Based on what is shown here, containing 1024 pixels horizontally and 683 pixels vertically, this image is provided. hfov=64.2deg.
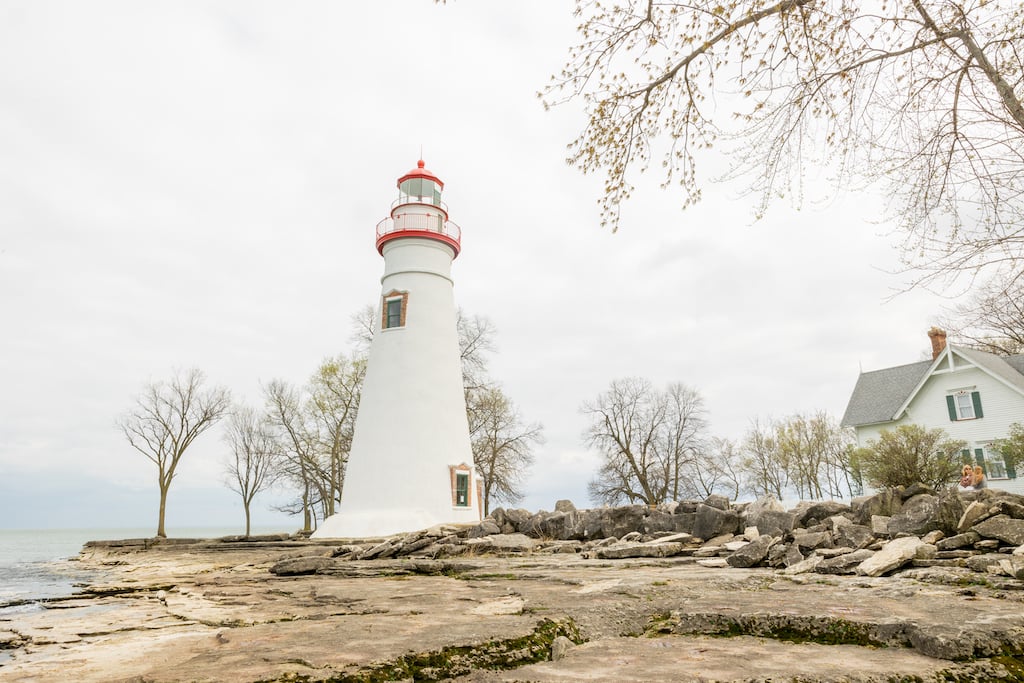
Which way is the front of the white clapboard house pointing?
toward the camera

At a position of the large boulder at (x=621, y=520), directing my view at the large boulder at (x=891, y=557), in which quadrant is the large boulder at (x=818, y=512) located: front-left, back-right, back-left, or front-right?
front-left

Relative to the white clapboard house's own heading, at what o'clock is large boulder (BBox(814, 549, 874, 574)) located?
The large boulder is roughly at 12 o'clock from the white clapboard house.

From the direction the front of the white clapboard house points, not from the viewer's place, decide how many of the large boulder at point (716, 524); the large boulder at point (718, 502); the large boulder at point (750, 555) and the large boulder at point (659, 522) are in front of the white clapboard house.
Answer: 4

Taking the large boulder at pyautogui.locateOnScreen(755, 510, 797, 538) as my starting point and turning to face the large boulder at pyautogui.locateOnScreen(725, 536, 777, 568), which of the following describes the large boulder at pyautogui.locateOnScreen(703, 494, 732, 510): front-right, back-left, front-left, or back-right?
back-right

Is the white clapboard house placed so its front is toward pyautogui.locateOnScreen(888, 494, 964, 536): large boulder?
yes

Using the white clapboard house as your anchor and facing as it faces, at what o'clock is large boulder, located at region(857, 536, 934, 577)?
The large boulder is roughly at 12 o'clock from the white clapboard house.

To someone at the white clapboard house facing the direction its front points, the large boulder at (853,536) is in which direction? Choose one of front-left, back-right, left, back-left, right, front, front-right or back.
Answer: front

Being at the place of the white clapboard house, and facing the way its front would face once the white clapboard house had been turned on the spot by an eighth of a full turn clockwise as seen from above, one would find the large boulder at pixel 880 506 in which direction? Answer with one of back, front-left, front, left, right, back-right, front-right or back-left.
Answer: front-left

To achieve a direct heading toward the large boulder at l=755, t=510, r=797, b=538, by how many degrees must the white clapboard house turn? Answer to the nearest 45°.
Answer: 0° — it already faces it
